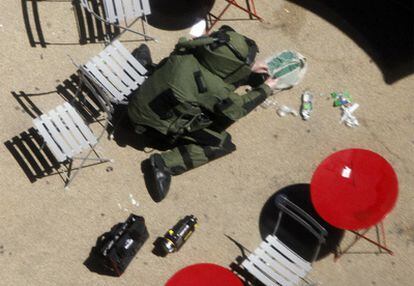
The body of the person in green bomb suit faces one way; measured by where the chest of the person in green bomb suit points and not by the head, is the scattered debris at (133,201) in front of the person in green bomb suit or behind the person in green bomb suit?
behind

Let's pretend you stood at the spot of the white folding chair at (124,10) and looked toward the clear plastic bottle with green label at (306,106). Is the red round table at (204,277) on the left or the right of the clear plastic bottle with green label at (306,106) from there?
right

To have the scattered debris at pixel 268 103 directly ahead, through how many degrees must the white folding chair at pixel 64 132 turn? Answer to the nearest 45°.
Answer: approximately 45° to its right

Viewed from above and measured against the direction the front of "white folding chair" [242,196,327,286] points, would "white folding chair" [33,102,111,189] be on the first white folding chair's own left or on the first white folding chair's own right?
on the first white folding chair's own right

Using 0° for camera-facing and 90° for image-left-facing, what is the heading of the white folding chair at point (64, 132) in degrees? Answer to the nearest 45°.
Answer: approximately 225°
